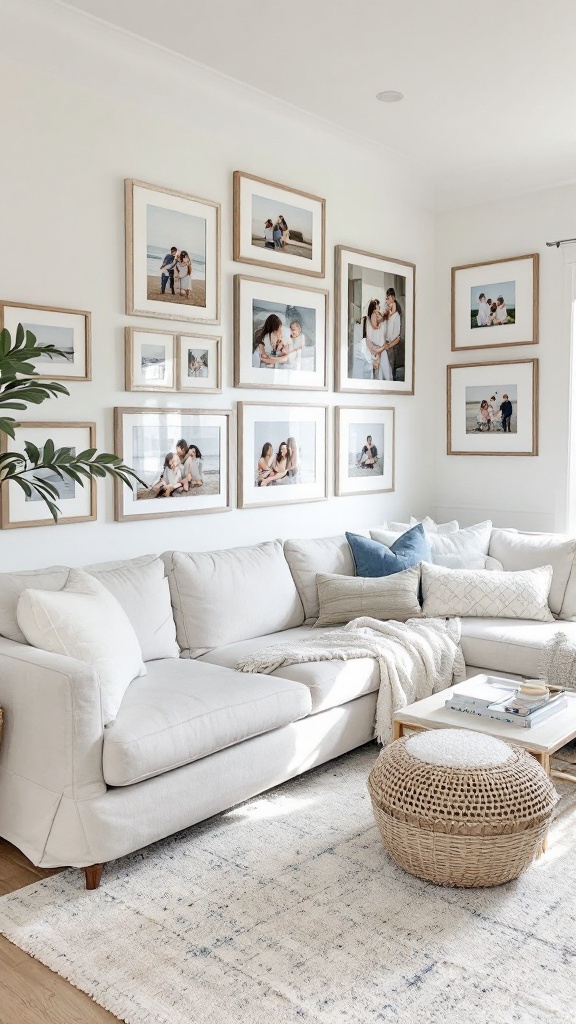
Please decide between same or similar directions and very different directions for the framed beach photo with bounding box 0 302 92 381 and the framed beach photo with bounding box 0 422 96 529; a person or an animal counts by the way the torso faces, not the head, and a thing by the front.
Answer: same or similar directions

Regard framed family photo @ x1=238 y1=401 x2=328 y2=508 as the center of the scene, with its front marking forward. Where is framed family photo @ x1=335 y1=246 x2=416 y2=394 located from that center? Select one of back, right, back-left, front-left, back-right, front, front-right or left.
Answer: left

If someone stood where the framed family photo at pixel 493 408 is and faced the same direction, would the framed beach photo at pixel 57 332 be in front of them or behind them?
in front

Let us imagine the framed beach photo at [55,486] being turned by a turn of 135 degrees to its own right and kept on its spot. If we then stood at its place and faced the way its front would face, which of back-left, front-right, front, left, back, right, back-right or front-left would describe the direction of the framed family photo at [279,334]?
back-right

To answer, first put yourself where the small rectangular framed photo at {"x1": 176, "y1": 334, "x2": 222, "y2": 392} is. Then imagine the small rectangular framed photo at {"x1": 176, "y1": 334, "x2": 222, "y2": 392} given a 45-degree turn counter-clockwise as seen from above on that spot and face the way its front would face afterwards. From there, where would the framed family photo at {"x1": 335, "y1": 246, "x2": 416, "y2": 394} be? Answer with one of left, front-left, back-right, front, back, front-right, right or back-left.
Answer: front-left

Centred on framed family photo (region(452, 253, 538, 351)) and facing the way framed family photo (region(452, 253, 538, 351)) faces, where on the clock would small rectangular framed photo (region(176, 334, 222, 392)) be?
The small rectangular framed photo is roughly at 12 o'clock from the framed family photo.

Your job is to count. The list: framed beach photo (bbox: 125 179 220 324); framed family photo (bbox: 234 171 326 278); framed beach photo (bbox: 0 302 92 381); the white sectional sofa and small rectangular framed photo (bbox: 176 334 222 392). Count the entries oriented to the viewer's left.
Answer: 0

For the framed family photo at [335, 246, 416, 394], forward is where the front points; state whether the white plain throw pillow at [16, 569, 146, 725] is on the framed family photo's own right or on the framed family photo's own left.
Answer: on the framed family photo's own right

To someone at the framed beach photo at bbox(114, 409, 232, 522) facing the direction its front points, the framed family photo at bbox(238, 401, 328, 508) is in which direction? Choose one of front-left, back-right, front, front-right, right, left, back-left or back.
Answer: left

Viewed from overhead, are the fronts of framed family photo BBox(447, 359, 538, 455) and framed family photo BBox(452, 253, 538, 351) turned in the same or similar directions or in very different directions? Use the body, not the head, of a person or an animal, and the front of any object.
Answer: same or similar directions

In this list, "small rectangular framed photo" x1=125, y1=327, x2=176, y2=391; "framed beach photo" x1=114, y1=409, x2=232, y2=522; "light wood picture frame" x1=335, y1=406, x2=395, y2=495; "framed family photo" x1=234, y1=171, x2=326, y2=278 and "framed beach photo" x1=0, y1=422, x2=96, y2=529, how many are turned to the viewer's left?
0

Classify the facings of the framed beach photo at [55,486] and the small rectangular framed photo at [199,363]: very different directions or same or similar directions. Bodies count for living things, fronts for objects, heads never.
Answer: same or similar directions

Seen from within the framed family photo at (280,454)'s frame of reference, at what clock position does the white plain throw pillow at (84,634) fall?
The white plain throw pillow is roughly at 2 o'clock from the framed family photo.

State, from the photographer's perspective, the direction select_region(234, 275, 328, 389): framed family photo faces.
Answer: facing the viewer and to the right of the viewer

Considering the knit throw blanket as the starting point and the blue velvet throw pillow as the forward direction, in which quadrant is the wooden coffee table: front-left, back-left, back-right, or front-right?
back-right

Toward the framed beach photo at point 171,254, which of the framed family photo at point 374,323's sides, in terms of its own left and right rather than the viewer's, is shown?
right

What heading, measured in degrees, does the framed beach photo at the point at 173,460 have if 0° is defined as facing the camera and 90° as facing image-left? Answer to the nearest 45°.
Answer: approximately 315°
